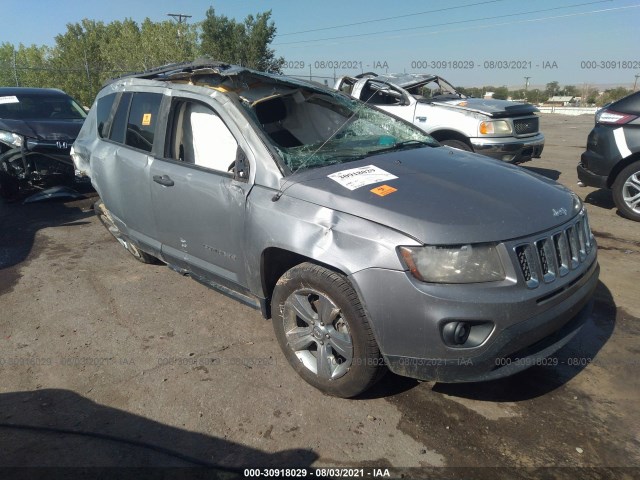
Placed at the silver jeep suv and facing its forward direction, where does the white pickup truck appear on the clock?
The white pickup truck is roughly at 8 o'clock from the silver jeep suv.

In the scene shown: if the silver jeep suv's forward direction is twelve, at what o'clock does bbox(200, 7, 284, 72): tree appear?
The tree is roughly at 7 o'clock from the silver jeep suv.

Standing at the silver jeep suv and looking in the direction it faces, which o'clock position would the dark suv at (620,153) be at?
The dark suv is roughly at 9 o'clock from the silver jeep suv.

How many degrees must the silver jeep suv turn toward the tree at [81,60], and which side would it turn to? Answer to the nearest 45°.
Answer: approximately 180°

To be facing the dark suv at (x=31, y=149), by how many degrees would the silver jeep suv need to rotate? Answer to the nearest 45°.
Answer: approximately 180°

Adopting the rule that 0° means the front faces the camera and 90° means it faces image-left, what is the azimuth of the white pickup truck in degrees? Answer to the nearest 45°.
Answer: approximately 315°

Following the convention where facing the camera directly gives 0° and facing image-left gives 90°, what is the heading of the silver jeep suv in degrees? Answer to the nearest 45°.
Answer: approximately 315°

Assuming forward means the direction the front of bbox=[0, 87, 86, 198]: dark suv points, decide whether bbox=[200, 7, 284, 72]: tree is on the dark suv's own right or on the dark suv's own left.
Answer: on the dark suv's own left
